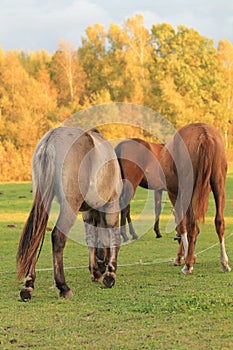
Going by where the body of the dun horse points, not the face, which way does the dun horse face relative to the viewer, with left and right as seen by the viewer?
facing away from the viewer and to the right of the viewer

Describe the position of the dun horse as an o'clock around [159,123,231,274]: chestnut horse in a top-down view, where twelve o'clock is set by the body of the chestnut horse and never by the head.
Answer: The dun horse is roughly at 9 o'clock from the chestnut horse.

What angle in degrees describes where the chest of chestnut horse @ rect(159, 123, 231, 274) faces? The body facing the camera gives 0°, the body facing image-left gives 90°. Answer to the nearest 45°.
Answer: approximately 135°

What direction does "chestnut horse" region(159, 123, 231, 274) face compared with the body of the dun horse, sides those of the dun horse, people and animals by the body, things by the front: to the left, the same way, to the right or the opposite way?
to the left
